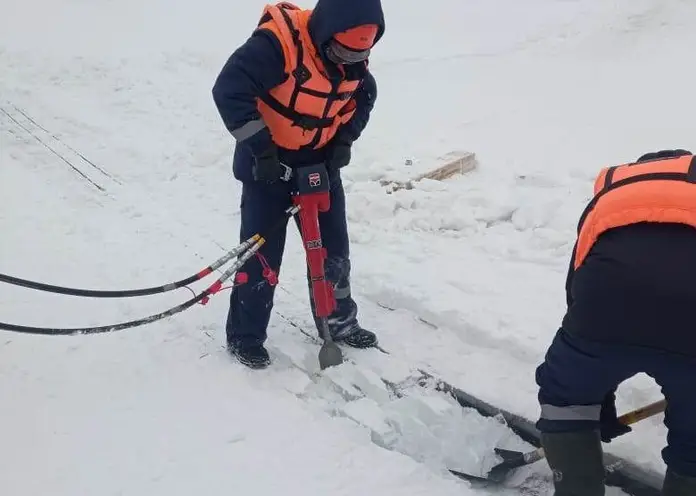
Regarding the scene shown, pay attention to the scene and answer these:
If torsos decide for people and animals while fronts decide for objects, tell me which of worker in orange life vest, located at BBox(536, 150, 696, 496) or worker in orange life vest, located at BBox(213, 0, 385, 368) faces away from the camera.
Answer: worker in orange life vest, located at BBox(536, 150, 696, 496)

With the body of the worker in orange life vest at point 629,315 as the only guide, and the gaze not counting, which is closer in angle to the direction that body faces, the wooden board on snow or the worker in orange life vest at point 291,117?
the wooden board on snow

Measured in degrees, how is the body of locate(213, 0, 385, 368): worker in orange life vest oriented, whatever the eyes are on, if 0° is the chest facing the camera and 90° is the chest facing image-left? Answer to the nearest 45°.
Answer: approximately 315°

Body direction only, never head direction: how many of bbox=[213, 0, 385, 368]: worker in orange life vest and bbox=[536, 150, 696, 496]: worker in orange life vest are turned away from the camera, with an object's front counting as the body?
1

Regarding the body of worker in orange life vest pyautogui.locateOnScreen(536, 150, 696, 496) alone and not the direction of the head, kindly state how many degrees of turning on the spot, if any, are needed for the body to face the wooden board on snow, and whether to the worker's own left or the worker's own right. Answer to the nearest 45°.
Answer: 0° — they already face it

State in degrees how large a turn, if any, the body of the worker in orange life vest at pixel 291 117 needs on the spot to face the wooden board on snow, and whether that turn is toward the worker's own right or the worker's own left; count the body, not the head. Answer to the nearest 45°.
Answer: approximately 90° to the worker's own left

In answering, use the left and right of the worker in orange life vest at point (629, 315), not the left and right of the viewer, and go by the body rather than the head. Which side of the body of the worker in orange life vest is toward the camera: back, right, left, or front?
back

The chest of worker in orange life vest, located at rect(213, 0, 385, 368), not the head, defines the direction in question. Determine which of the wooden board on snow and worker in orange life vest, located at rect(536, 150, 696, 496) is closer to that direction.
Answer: the worker in orange life vest

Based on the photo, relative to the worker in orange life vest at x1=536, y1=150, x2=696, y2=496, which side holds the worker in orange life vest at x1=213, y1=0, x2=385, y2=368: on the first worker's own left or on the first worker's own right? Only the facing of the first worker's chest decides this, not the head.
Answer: on the first worker's own left
